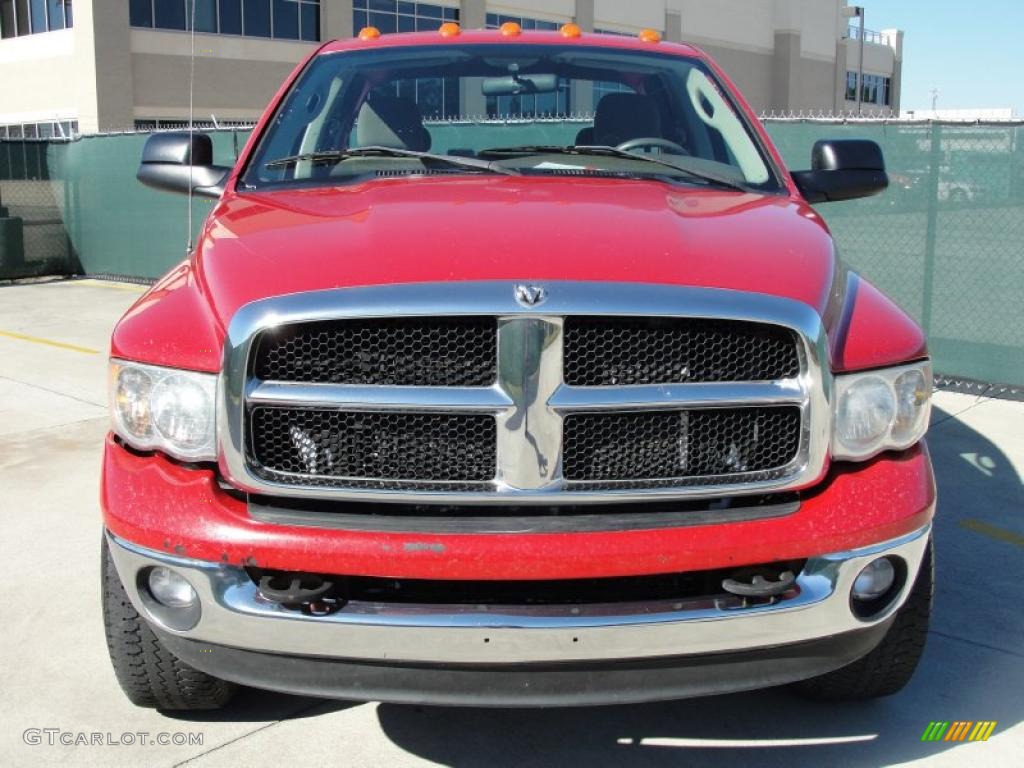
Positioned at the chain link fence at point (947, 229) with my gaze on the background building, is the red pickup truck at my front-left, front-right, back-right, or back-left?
back-left

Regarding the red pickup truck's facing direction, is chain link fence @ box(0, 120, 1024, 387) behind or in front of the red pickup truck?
behind

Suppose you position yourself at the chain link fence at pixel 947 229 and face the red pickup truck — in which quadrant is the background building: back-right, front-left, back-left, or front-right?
back-right

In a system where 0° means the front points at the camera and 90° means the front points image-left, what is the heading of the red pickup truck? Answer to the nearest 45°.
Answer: approximately 0°

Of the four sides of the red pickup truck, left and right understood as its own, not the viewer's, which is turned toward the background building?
back
